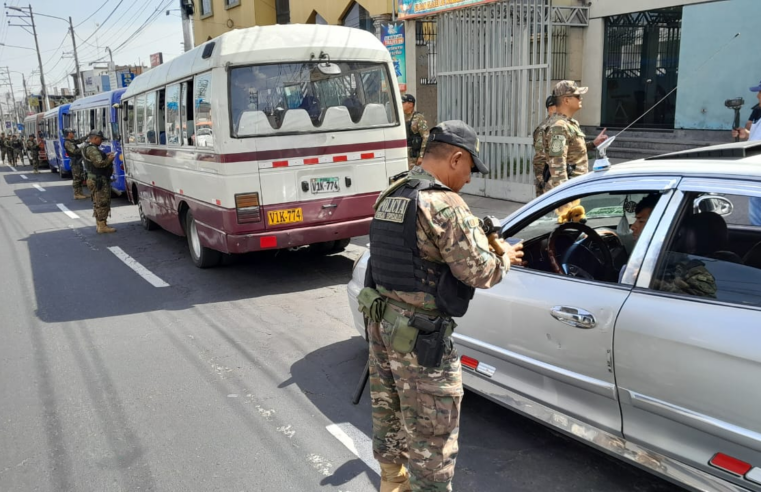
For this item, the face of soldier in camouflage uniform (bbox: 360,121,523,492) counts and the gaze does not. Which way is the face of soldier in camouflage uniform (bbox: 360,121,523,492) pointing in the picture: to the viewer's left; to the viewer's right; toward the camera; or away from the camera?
to the viewer's right

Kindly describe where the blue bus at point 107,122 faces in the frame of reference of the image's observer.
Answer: facing away from the viewer and to the left of the viewer

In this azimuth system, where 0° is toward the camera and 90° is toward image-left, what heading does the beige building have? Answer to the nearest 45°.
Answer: approximately 45°

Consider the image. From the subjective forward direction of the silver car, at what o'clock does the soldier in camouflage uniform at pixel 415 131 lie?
The soldier in camouflage uniform is roughly at 1 o'clock from the silver car.

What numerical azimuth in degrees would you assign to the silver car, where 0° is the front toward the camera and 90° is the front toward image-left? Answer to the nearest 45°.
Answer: approximately 135°

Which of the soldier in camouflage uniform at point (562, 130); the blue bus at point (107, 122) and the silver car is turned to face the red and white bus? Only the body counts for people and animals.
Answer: the silver car

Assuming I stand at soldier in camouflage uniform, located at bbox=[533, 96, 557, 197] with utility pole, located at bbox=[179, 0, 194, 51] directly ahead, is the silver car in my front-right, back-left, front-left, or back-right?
back-left

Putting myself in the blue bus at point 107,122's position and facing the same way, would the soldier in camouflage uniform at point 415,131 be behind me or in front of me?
behind
